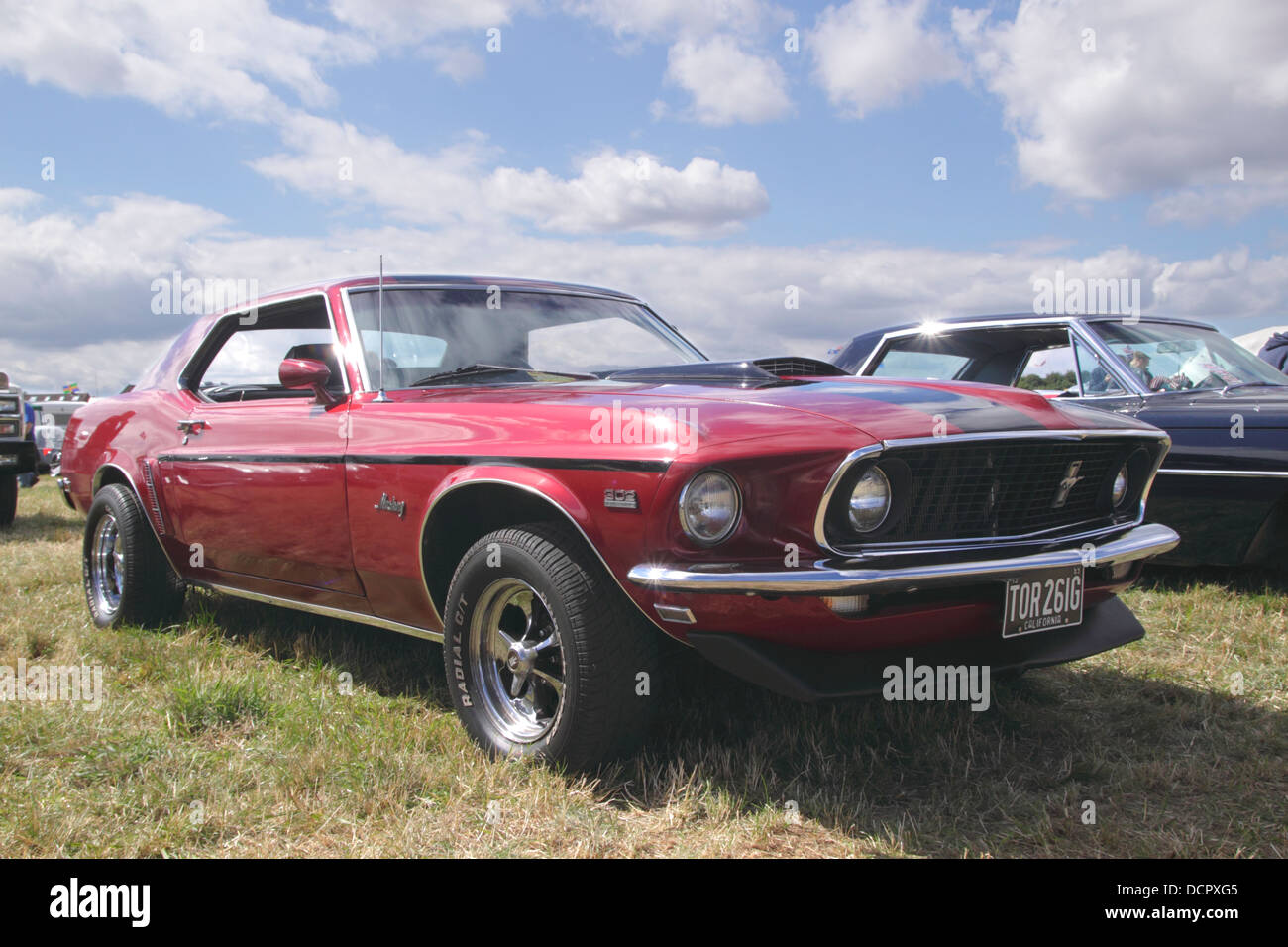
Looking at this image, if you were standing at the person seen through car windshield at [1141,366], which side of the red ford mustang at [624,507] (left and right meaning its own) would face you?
left

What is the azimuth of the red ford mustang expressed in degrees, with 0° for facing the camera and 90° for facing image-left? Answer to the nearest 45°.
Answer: approximately 315°
